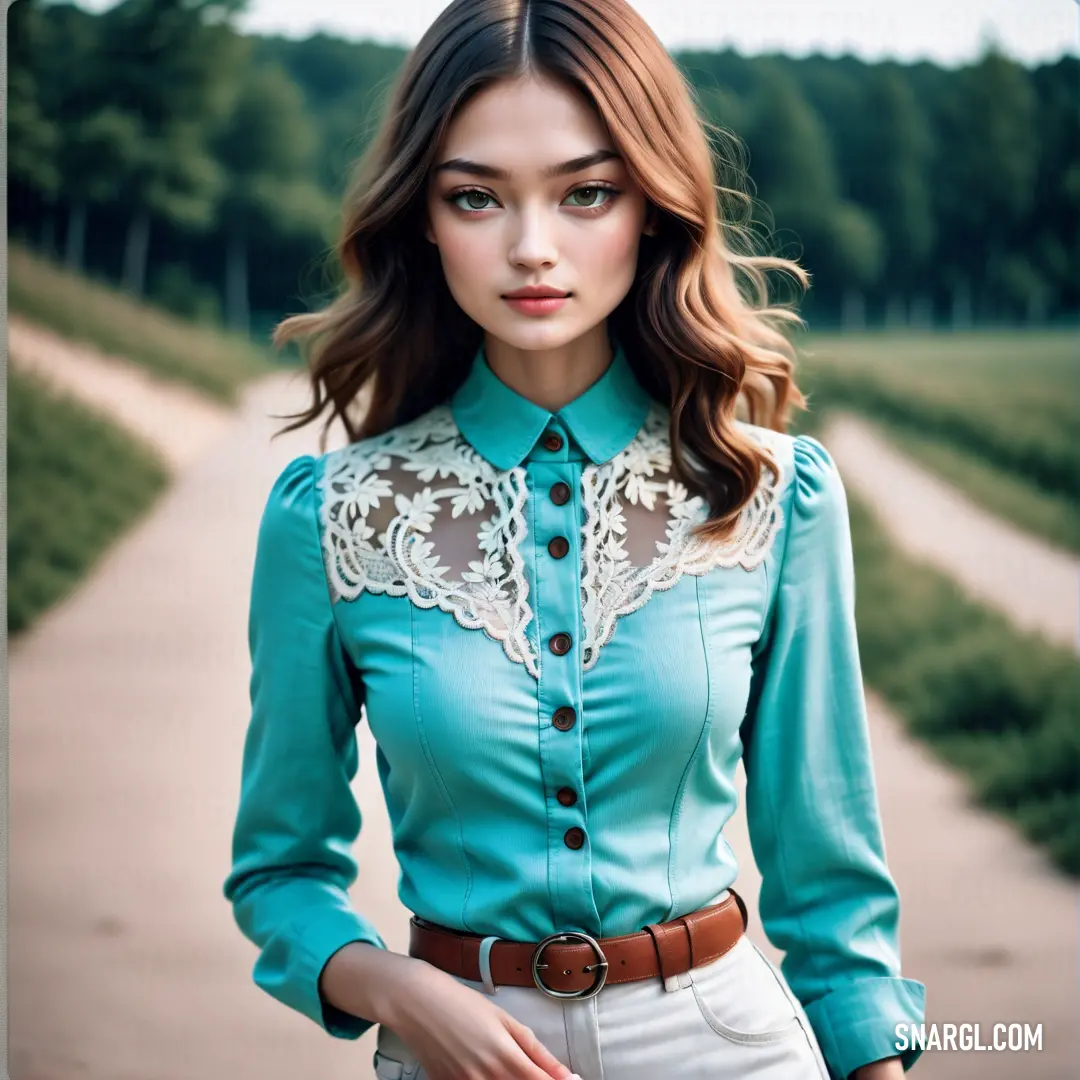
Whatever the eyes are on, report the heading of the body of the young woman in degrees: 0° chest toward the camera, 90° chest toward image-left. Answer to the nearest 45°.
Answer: approximately 0°

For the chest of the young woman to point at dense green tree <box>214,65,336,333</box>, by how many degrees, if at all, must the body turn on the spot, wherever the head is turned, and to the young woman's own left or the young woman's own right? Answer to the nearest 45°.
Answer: approximately 180°
